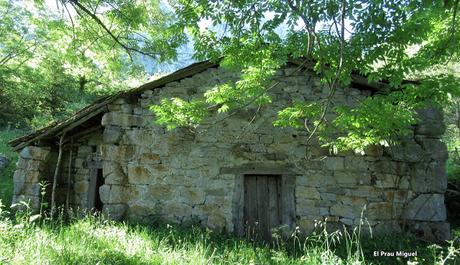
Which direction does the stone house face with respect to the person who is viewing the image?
facing the viewer
